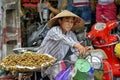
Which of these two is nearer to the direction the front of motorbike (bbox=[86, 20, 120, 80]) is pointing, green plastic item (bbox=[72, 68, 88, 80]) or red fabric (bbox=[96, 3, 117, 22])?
the green plastic item

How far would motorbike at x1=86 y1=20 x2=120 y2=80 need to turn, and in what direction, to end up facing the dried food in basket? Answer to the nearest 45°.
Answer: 0° — it already faces it

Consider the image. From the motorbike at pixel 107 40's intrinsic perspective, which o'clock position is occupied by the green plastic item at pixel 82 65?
The green plastic item is roughly at 11 o'clock from the motorbike.

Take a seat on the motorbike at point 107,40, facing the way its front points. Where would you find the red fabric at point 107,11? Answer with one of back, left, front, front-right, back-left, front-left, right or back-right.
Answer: back-right

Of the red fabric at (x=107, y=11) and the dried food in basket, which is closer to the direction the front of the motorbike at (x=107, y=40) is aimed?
the dried food in basket

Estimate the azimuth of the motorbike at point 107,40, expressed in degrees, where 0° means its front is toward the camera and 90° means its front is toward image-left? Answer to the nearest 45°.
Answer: approximately 45°
